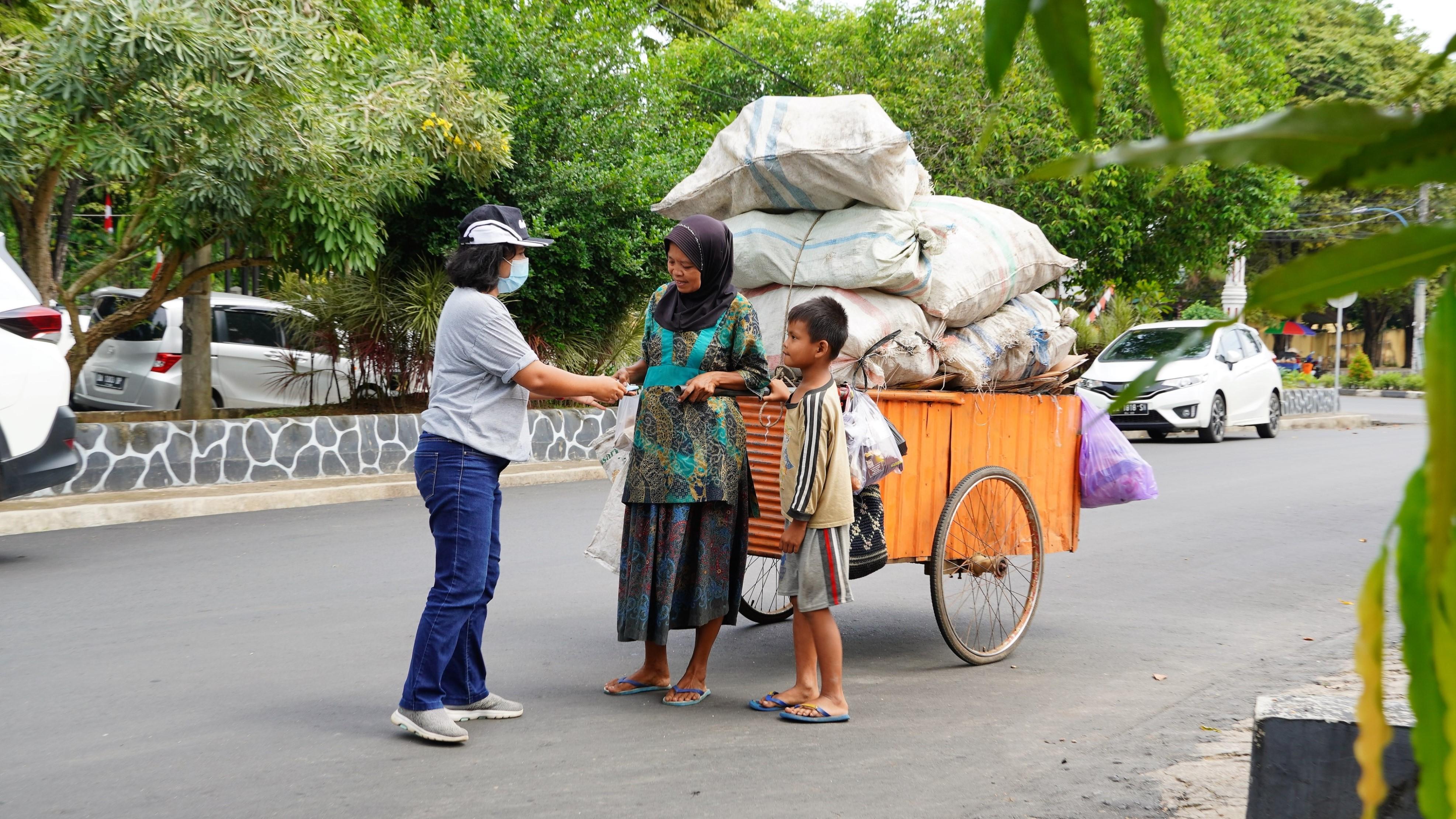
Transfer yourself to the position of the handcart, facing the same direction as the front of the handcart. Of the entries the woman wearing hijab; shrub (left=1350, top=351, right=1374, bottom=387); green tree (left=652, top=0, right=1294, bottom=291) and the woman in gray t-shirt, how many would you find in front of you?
2

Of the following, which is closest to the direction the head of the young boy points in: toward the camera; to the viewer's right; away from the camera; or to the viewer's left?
to the viewer's left

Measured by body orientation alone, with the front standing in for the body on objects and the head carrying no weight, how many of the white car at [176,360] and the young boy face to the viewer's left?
1

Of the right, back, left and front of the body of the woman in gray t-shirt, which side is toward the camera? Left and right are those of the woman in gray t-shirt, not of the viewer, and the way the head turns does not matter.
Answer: right

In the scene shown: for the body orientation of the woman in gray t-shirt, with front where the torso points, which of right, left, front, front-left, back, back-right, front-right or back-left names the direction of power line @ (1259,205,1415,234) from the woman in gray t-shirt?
front-left

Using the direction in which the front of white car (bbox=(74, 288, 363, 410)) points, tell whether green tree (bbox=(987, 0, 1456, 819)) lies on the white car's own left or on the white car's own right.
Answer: on the white car's own right

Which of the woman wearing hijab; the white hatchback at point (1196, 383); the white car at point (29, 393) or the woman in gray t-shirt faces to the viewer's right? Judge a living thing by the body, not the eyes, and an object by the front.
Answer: the woman in gray t-shirt

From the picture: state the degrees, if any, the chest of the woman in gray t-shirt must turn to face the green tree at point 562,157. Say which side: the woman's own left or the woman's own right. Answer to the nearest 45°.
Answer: approximately 90° to the woman's own left

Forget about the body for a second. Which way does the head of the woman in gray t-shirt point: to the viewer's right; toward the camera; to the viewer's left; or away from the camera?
to the viewer's right

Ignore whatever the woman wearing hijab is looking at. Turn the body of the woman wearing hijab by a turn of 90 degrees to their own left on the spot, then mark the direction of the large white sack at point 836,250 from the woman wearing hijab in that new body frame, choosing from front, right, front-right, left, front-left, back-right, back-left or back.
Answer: left

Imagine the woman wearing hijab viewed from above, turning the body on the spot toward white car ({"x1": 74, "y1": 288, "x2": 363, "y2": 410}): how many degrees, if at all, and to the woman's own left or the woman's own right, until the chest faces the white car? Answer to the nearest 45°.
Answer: approximately 90° to the woman's own right

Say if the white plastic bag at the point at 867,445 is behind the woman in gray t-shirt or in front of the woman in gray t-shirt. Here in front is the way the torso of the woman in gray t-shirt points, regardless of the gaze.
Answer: in front

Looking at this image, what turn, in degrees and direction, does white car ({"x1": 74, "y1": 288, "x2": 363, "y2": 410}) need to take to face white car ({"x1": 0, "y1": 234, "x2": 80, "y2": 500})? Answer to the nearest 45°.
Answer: approximately 135° to its right
